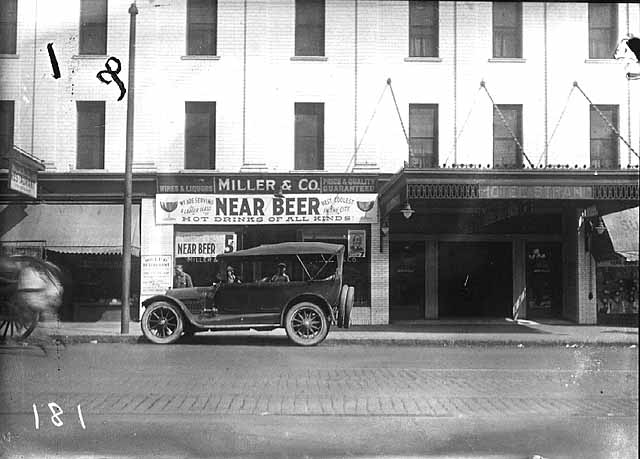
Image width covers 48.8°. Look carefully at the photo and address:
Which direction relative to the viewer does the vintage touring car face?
to the viewer's left

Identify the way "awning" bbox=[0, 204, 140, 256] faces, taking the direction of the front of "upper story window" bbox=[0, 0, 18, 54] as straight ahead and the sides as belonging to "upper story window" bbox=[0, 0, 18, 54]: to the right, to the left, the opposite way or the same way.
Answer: the same way

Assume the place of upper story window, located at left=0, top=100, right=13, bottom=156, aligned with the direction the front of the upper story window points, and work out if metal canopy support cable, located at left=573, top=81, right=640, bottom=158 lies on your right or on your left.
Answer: on your left

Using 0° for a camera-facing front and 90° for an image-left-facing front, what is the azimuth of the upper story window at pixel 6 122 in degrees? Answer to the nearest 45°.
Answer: approximately 0°

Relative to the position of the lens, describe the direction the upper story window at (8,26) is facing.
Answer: facing the viewer

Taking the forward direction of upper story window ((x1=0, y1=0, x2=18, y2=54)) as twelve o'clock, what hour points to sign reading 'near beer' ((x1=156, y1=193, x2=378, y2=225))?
The sign reading 'near beer' is roughly at 10 o'clock from the upper story window.

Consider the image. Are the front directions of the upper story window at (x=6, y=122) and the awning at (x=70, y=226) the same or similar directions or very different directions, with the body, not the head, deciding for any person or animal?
same or similar directions

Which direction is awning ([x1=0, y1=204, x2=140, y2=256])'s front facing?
toward the camera

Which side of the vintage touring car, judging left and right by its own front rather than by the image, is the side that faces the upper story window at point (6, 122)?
front
